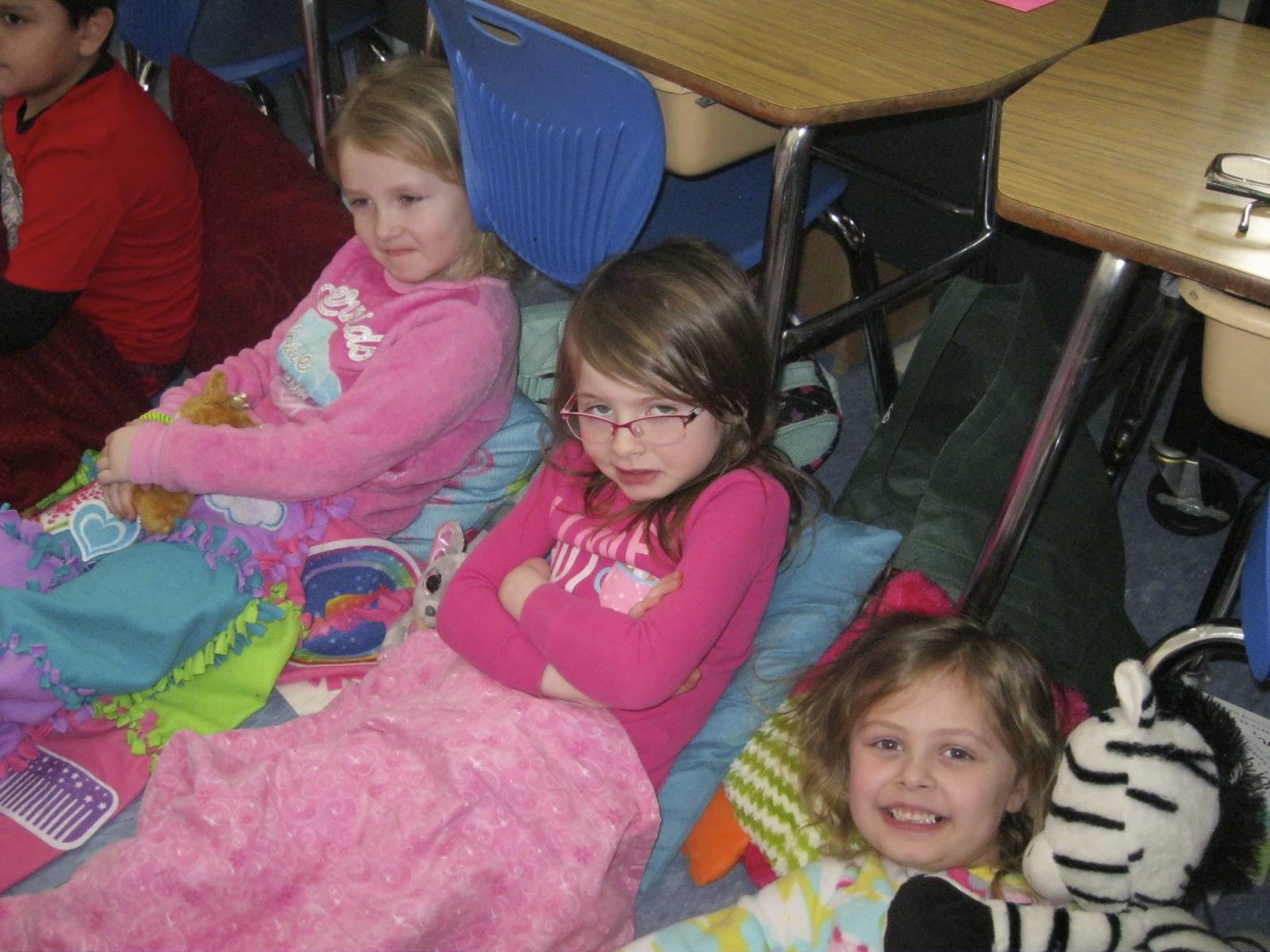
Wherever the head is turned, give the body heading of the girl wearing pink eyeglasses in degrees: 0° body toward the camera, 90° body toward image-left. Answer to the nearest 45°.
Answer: approximately 45°

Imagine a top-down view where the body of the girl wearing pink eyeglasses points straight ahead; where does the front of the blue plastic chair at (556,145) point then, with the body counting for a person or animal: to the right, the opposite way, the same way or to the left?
the opposite way
